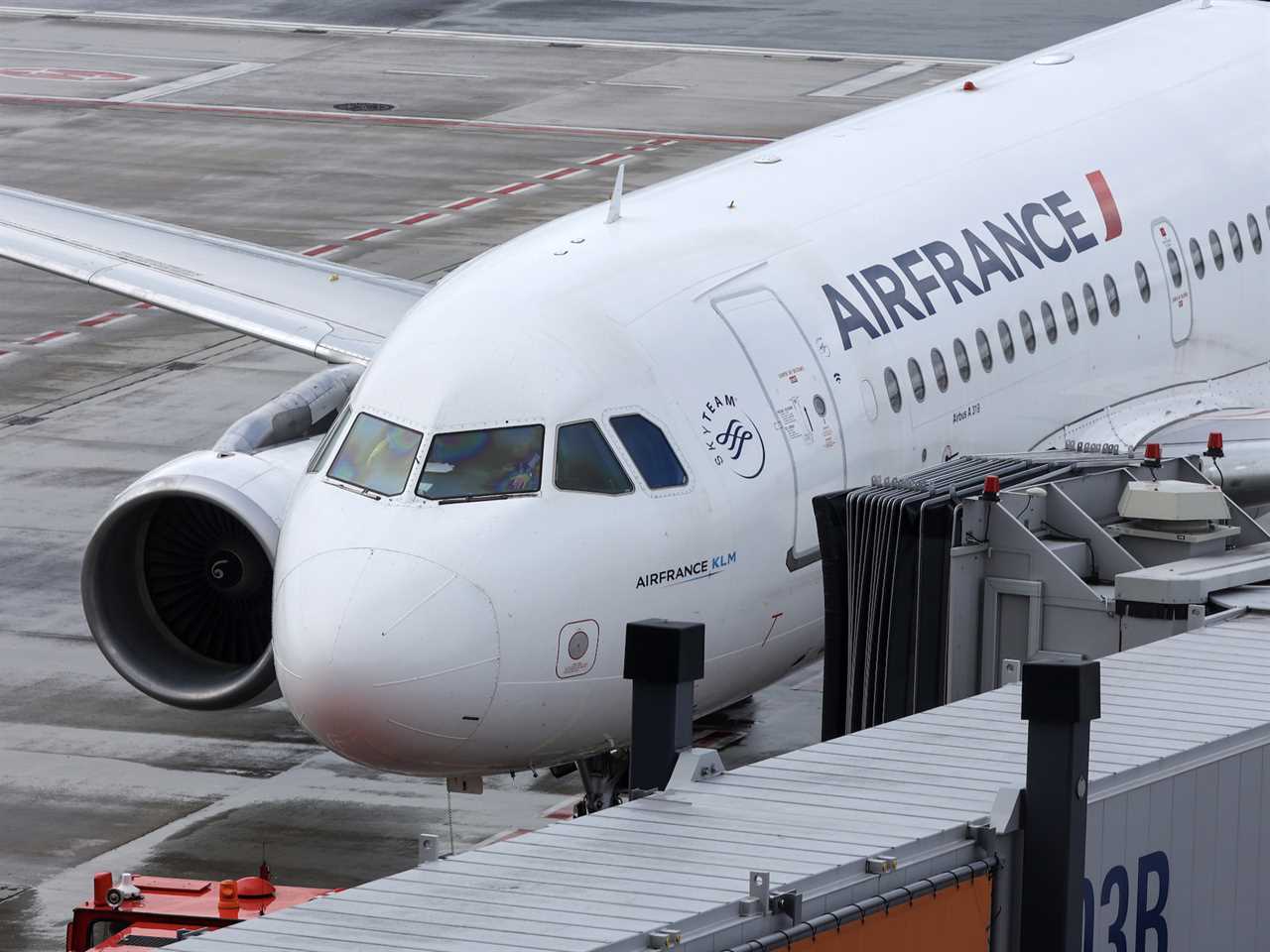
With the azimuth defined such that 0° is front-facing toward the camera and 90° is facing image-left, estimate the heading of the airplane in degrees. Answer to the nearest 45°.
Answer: approximately 45°
